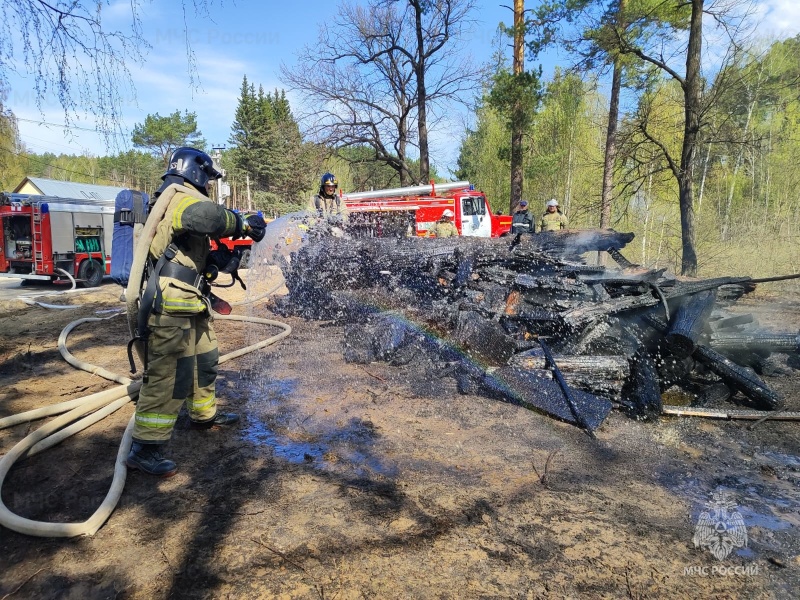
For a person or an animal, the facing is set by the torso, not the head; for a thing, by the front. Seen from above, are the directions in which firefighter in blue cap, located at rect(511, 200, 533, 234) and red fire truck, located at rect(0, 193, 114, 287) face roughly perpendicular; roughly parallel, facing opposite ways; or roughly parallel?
roughly parallel, facing opposite ways

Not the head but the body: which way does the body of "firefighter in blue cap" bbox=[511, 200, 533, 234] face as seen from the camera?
toward the camera

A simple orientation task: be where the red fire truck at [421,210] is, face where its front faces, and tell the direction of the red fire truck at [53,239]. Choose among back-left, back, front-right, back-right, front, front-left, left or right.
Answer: back

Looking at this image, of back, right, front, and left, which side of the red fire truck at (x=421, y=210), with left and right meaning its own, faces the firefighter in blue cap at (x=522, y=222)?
front

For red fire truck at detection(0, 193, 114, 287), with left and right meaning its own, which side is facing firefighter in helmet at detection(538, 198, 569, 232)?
right

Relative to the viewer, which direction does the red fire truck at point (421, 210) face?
to the viewer's right

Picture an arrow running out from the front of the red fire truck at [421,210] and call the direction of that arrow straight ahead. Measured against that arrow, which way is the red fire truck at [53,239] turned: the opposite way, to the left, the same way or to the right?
to the left

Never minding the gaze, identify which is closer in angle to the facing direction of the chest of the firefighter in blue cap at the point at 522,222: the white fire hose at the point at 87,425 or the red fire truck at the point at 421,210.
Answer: the white fire hose

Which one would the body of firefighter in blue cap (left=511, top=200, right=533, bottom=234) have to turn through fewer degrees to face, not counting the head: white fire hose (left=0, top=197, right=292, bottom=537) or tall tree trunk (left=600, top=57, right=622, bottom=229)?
the white fire hose

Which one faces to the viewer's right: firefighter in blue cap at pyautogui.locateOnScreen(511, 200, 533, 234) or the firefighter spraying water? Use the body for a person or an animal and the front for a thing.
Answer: the firefighter spraying water

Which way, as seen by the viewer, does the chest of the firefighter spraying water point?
to the viewer's right

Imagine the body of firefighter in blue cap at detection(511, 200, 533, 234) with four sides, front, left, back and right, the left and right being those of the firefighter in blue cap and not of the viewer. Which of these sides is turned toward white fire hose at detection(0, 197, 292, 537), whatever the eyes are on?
front

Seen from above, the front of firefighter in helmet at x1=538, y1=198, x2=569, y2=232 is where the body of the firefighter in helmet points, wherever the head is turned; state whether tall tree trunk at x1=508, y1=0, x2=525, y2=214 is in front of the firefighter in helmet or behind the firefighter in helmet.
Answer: behind

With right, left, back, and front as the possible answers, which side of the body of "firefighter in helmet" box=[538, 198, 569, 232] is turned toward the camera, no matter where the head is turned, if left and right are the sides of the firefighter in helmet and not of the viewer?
front

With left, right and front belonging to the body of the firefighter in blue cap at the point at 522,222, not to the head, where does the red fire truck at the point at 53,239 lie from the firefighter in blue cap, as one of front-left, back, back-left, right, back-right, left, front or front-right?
right

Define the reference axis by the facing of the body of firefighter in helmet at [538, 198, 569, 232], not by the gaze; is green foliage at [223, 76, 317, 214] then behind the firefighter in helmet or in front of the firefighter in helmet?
behind
